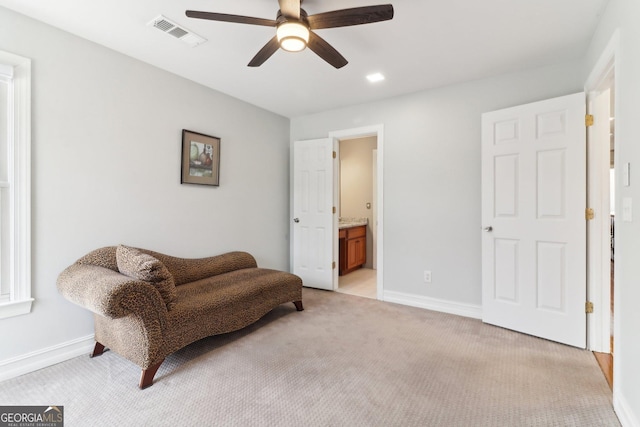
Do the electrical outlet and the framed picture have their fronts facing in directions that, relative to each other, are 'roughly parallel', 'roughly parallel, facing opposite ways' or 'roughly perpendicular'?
roughly perpendicular

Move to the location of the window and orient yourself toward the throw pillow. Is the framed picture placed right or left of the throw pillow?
left

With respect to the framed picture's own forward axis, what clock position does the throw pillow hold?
The throw pillow is roughly at 2 o'clock from the framed picture.

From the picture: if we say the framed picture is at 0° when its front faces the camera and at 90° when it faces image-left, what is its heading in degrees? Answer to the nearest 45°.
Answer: approximately 315°

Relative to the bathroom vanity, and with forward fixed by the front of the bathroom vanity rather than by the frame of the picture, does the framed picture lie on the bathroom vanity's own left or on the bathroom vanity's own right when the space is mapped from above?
on the bathroom vanity's own right

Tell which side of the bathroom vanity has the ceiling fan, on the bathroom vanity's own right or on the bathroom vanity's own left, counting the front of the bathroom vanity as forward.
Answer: on the bathroom vanity's own right

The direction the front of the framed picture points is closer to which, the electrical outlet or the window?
the electrical outlet

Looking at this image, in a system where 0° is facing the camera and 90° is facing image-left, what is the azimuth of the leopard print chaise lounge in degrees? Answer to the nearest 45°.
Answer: approximately 315°

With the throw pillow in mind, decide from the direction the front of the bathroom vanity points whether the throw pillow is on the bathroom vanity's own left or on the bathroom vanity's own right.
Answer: on the bathroom vanity's own right

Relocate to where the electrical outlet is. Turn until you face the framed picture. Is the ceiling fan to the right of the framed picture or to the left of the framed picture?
left
